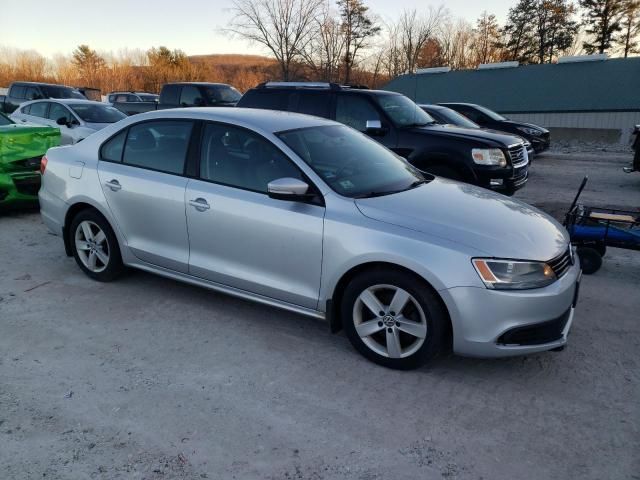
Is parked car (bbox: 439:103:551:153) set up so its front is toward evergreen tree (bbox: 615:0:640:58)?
no

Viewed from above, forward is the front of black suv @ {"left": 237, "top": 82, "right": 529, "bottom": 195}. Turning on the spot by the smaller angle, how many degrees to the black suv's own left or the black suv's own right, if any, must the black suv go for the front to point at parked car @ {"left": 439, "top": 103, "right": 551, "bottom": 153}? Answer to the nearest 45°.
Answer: approximately 135° to the black suv's own left

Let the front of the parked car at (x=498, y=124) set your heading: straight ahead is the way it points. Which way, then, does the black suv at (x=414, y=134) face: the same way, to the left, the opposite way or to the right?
the same way

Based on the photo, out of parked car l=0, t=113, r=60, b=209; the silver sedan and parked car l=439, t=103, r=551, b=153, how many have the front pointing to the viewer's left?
0

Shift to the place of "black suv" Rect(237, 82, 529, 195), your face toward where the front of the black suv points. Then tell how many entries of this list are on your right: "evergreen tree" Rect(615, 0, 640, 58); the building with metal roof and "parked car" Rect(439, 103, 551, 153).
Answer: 0

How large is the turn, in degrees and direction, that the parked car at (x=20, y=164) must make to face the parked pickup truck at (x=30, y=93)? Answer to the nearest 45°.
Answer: approximately 135° to its left

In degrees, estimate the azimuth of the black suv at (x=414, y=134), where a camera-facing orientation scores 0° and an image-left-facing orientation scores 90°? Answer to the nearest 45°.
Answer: approximately 315°

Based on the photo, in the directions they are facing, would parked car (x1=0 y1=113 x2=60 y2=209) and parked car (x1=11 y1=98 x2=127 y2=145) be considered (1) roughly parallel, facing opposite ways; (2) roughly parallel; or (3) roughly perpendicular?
roughly parallel

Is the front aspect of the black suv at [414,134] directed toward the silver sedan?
no

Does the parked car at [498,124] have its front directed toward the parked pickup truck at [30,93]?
no

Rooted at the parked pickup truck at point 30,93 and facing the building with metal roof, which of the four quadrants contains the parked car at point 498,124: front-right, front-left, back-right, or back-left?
front-right

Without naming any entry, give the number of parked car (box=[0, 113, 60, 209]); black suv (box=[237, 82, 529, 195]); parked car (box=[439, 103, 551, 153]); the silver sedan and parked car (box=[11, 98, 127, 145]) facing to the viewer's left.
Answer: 0

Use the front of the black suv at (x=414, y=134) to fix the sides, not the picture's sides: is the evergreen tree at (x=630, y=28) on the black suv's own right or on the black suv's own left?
on the black suv's own left

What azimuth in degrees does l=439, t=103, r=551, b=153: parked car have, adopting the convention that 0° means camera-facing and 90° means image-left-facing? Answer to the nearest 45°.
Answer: approximately 315°

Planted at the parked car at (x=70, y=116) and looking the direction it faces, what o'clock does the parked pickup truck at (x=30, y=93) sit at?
the parked pickup truck at (x=30, y=93) is roughly at 7 o'clock from the parked car at (x=70, y=116).

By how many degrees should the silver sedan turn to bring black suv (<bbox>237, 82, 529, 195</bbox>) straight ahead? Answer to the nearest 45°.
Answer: approximately 135° to its left

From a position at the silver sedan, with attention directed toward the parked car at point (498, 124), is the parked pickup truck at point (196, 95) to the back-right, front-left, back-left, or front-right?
front-left

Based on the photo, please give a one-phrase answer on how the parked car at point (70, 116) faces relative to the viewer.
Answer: facing the viewer and to the right of the viewer
